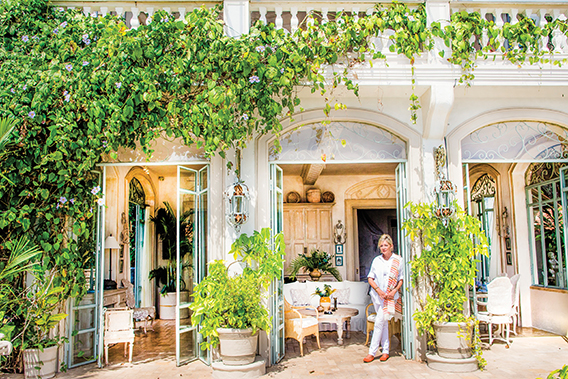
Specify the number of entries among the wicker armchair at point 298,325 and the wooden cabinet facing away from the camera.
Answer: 0

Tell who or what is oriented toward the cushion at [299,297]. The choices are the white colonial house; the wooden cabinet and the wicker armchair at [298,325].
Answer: the wooden cabinet

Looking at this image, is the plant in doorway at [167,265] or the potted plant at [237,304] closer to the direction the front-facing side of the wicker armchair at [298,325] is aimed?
the potted plant

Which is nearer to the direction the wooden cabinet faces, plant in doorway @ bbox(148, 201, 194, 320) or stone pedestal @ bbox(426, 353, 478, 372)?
the stone pedestal

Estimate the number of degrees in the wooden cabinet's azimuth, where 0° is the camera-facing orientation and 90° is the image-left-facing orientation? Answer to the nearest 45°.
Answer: approximately 0°
